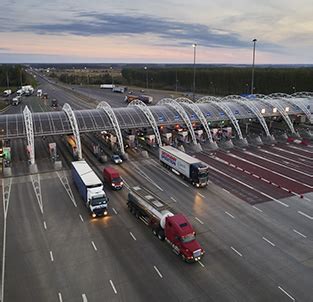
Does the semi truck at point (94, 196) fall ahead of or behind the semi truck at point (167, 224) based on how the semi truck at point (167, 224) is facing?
behind

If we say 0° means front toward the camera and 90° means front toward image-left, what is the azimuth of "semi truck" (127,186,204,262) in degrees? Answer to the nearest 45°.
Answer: approximately 315°
